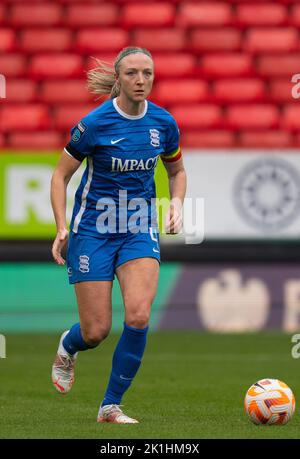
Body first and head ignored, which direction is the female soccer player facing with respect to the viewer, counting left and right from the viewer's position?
facing the viewer and to the right of the viewer

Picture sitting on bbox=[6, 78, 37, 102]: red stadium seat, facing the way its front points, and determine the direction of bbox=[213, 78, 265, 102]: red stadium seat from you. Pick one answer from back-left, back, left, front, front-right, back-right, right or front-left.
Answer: left

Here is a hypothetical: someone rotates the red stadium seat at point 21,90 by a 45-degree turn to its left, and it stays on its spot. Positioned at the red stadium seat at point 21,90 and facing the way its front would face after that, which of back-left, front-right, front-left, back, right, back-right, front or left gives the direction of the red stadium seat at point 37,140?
front-right

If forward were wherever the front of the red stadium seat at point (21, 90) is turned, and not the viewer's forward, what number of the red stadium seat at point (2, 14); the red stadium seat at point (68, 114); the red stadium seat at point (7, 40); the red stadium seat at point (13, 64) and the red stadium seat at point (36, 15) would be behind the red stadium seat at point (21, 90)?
4

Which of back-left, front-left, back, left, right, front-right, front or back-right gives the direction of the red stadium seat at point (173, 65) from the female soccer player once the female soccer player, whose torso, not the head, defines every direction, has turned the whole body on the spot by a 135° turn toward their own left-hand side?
front

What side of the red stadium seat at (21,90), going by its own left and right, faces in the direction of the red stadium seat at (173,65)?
left

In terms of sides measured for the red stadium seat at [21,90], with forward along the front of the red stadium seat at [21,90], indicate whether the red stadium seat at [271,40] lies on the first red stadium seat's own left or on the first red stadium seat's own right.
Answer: on the first red stadium seat's own left

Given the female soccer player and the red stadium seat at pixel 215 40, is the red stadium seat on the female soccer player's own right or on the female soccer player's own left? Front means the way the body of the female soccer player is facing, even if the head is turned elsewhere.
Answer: on the female soccer player's own left

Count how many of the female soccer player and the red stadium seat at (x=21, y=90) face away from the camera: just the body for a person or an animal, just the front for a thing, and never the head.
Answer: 0

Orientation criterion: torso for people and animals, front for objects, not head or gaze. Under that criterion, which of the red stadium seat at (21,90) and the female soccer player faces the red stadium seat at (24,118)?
the red stadium seat at (21,90)

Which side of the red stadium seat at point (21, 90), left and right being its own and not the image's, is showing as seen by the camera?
front
